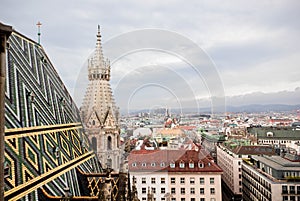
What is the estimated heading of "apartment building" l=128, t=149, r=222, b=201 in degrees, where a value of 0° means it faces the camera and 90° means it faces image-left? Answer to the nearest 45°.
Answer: approximately 0°

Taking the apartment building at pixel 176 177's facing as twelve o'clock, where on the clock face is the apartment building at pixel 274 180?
the apartment building at pixel 274 180 is roughly at 9 o'clock from the apartment building at pixel 176 177.
